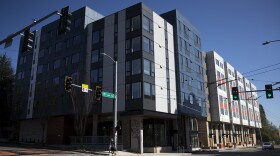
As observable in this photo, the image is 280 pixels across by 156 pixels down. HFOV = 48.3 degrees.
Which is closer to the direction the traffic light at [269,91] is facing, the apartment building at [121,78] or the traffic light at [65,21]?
the traffic light

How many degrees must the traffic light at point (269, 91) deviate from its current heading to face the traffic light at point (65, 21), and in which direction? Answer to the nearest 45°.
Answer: approximately 45° to its right

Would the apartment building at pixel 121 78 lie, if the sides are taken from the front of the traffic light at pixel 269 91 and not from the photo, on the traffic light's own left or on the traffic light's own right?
on the traffic light's own right

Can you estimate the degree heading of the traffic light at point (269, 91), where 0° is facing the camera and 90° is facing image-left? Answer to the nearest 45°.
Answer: approximately 0°
